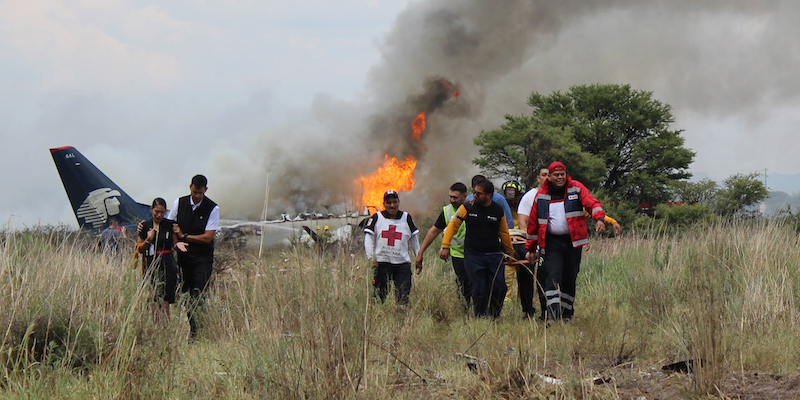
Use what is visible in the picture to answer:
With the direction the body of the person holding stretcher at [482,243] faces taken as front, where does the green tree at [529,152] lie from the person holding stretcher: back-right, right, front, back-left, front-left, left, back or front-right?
back

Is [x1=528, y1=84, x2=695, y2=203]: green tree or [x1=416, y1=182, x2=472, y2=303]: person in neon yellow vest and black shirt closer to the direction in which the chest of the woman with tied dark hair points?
the person in neon yellow vest and black shirt

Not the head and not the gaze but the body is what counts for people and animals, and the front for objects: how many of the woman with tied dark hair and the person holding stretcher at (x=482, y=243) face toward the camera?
2

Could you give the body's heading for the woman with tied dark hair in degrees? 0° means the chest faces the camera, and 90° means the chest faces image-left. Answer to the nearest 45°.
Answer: approximately 0°

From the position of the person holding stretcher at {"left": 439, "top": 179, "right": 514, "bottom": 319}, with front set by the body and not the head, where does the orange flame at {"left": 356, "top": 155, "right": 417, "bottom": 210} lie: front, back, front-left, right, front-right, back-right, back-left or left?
back

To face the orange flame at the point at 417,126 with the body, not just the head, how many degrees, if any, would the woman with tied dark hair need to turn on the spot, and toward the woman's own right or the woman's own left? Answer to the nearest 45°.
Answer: approximately 135° to the woman's own left

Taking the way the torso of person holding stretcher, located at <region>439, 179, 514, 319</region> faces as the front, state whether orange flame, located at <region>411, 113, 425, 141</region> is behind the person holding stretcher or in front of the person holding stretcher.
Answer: behind

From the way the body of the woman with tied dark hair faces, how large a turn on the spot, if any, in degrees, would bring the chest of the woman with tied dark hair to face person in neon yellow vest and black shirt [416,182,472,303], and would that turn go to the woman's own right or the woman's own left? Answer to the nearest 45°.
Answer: approximately 90° to the woman's own left
